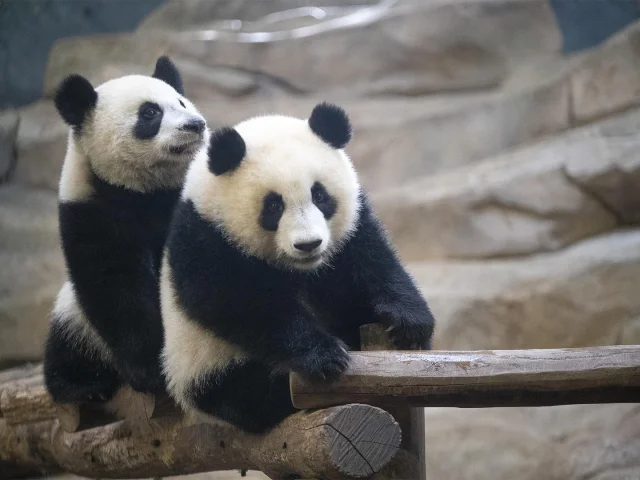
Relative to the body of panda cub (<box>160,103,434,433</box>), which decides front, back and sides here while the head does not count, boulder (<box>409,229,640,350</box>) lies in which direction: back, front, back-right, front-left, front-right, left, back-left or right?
left

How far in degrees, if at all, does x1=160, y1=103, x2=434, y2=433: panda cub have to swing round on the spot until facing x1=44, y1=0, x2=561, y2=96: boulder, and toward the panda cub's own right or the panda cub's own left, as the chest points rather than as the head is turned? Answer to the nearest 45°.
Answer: approximately 135° to the panda cub's own left

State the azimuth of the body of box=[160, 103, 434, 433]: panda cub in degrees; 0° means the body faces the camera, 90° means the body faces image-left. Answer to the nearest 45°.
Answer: approximately 315°

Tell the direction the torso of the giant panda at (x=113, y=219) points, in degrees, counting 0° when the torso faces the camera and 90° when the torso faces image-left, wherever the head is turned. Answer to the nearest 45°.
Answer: approximately 270°

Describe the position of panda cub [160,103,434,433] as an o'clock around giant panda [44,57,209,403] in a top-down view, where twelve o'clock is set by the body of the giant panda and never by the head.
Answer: The panda cub is roughly at 2 o'clock from the giant panda.

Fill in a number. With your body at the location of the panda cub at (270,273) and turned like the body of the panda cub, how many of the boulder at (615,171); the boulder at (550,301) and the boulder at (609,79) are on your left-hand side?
3

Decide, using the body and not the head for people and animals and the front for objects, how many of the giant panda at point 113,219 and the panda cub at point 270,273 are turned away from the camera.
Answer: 0

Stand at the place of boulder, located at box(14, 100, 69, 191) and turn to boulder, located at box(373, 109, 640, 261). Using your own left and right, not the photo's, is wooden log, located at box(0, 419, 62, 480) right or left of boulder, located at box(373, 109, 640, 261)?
right

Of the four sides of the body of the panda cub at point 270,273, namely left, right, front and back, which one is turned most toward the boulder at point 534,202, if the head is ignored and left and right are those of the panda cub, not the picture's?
left
